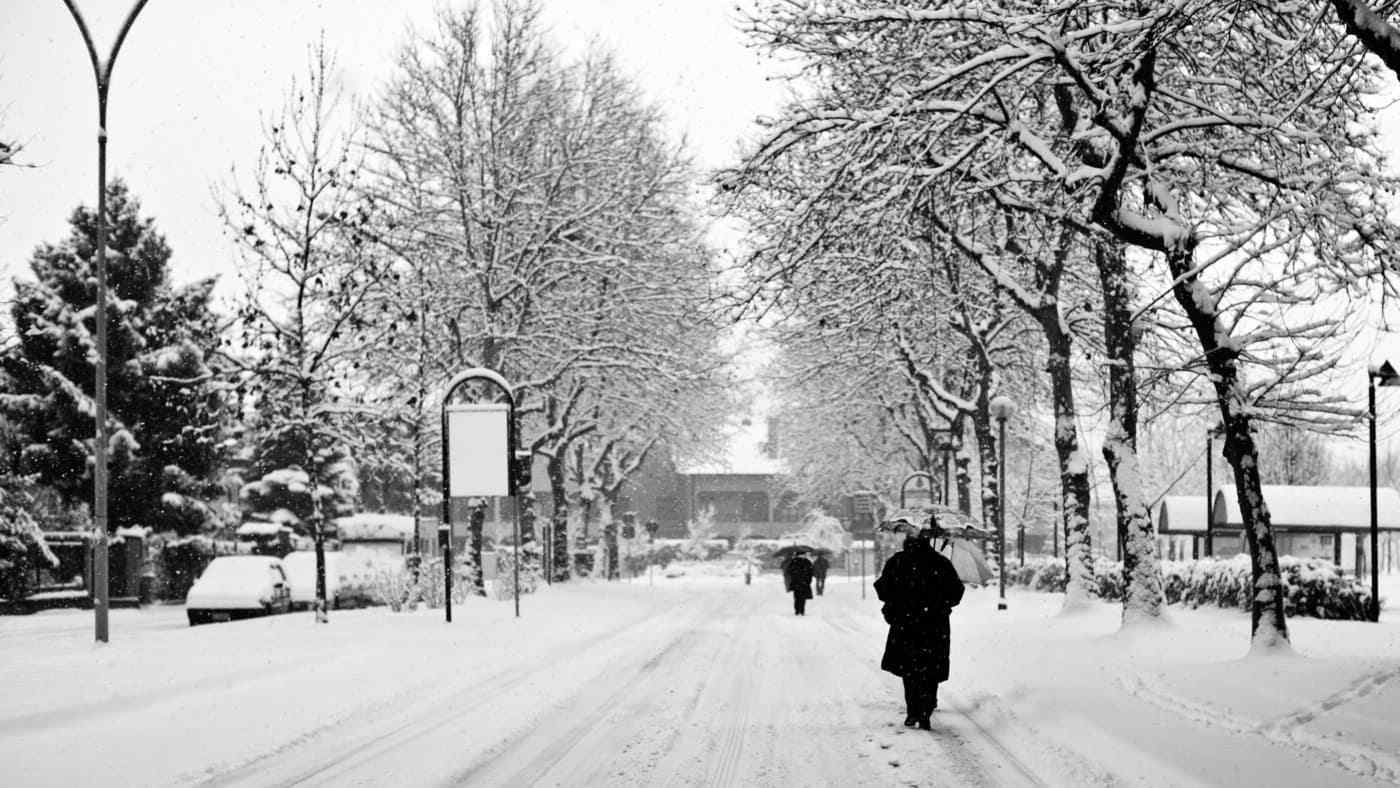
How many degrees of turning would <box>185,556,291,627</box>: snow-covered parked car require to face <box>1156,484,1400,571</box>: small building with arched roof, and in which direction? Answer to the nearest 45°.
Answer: approximately 135° to its left

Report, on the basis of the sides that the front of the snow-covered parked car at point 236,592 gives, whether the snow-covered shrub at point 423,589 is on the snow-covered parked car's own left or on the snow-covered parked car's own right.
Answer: on the snow-covered parked car's own left

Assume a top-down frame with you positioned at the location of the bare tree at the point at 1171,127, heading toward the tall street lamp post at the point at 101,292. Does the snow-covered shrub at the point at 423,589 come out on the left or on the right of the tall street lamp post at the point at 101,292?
right

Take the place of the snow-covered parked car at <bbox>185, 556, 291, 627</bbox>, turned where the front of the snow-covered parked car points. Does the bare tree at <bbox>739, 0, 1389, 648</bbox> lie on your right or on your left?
on your left

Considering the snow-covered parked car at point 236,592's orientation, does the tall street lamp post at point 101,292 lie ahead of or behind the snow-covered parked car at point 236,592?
ahead

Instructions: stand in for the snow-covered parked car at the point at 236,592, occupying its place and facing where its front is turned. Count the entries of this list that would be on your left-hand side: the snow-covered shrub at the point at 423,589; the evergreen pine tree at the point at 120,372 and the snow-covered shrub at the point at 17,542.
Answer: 1

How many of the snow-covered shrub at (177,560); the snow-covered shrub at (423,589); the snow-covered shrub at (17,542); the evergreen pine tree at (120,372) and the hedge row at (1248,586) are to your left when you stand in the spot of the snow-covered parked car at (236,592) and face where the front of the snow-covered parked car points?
2

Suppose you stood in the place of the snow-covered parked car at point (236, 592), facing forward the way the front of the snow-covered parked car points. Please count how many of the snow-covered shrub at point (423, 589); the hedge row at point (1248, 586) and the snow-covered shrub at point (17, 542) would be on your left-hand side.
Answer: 2

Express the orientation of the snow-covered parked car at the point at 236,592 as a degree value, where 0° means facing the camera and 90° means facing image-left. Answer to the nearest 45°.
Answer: approximately 45°

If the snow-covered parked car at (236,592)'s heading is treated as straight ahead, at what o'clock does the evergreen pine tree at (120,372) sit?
The evergreen pine tree is roughly at 4 o'clock from the snow-covered parked car.

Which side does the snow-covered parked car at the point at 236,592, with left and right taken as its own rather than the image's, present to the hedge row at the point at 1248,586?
left

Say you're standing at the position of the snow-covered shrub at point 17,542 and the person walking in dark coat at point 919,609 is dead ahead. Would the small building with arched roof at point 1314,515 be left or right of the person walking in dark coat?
left

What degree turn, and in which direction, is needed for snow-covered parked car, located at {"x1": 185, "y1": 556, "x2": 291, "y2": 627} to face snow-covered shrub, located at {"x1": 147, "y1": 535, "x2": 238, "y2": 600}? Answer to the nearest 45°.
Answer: approximately 135° to its right

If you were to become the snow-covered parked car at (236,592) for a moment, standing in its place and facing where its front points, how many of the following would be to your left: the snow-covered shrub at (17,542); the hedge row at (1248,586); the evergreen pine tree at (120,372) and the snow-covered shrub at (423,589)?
2

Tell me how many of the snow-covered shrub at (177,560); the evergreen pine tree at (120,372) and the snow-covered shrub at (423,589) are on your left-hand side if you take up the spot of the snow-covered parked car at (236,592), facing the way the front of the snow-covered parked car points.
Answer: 1

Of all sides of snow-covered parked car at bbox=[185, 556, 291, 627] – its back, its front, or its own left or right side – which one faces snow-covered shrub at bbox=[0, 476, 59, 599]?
right
